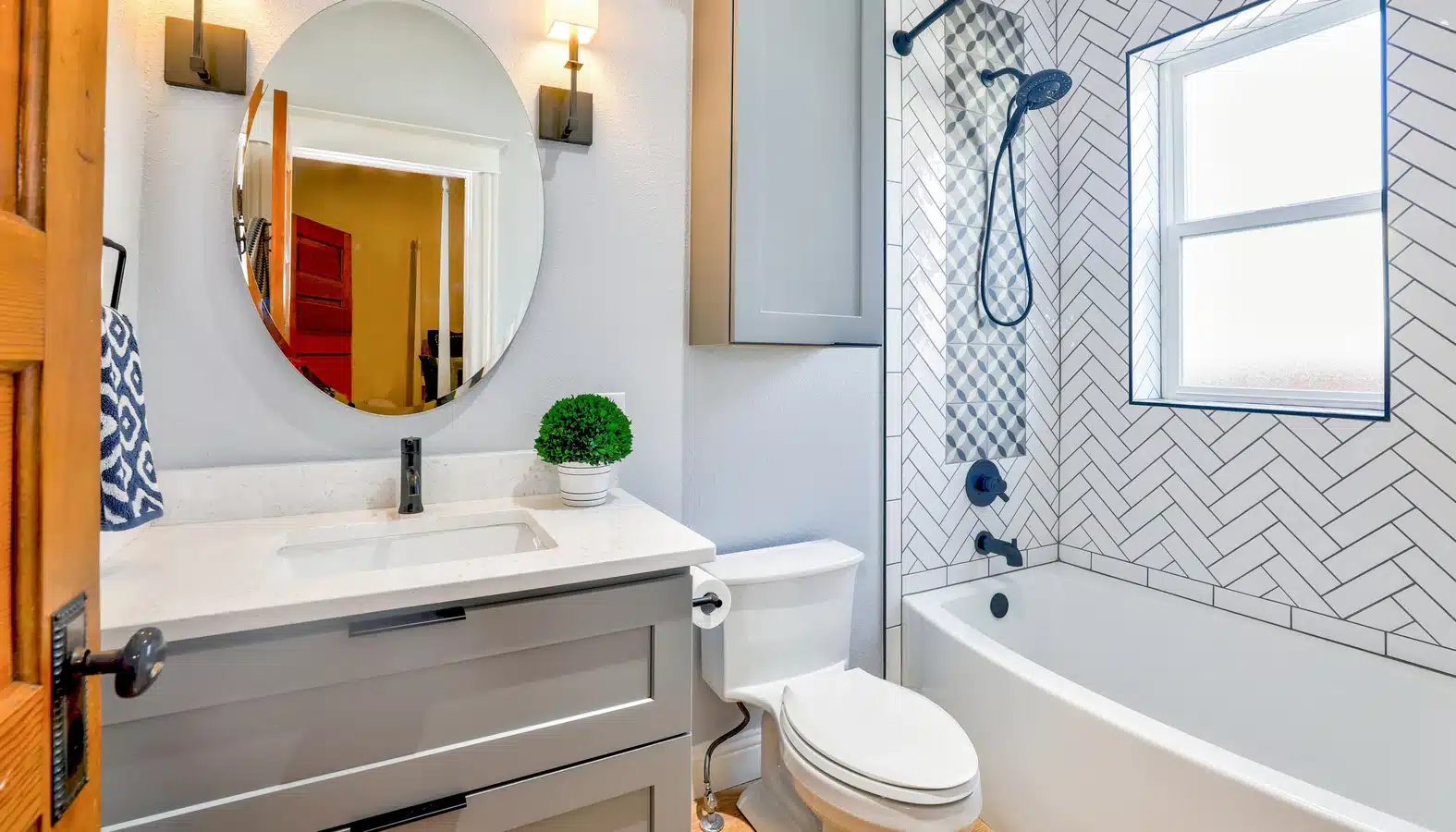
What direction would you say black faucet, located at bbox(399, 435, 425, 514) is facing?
toward the camera

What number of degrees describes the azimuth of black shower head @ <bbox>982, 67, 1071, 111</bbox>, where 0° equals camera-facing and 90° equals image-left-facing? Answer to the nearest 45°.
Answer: approximately 315°

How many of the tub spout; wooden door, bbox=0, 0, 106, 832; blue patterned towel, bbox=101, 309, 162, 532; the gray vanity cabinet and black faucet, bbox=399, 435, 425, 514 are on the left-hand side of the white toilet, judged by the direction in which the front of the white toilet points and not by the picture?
1

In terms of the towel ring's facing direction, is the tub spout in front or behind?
in front

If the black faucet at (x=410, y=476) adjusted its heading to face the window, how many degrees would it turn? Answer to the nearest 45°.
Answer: approximately 90° to its left

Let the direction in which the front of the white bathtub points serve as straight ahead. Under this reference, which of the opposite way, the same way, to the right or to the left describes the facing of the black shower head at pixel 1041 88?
to the left
